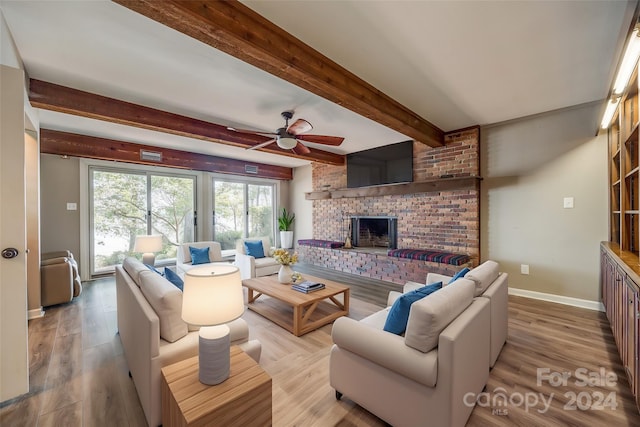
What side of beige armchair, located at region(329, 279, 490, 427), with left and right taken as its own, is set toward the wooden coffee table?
front

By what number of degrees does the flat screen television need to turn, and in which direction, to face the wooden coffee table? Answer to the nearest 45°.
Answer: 0° — it already faces it

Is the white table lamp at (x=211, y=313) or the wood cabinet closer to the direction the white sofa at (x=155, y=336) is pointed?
the wood cabinet

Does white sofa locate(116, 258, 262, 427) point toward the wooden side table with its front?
no

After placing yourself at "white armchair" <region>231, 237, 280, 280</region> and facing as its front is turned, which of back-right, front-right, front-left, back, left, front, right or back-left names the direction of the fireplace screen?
front-left

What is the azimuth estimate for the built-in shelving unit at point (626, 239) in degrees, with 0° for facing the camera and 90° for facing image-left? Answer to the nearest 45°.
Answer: approximately 90°

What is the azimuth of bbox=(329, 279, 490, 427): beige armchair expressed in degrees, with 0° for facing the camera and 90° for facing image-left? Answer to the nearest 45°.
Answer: approximately 135°

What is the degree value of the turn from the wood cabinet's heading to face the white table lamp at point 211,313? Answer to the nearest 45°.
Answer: approximately 45° to its left

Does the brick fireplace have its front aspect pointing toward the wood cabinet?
no

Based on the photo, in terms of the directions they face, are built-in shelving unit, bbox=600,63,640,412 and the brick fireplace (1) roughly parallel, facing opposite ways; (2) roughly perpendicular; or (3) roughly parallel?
roughly perpendicular

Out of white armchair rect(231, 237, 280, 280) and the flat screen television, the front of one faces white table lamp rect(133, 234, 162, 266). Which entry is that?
the flat screen television

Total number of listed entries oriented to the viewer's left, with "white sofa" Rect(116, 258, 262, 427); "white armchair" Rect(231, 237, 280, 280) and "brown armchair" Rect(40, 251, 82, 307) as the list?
0
